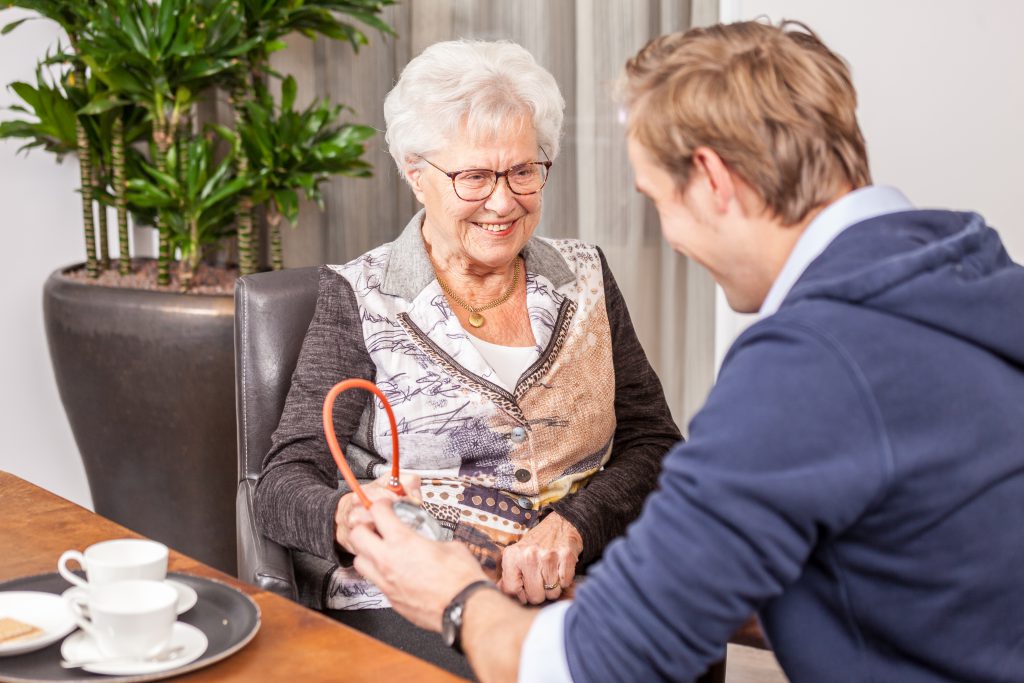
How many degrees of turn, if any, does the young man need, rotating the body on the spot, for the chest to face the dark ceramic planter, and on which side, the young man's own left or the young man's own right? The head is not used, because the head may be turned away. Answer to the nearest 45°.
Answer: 0° — they already face it

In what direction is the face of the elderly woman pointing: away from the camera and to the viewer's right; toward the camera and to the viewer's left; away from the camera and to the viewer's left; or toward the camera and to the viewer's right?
toward the camera and to the viewer's right

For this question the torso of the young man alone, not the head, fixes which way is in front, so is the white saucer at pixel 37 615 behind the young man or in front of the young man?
in front

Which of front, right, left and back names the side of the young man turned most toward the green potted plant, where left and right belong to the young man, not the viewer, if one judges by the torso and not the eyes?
front

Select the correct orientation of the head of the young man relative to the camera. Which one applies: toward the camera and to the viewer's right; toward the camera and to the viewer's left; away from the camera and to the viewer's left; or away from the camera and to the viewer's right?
away from the camera and to the viewer's left

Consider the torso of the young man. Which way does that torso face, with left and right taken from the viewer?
facing away from the viewer and to the left of the viewer

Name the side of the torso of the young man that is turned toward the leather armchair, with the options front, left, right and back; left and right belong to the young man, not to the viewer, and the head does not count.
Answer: front
